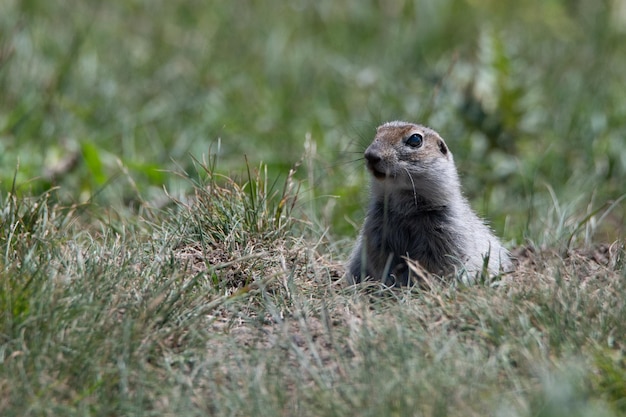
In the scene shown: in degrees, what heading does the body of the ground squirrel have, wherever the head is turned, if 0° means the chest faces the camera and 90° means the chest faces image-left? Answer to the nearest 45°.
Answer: approximately 45°
